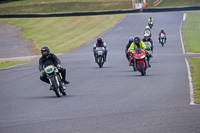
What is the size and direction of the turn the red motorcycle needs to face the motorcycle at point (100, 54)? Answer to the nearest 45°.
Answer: approximately 135° to its right

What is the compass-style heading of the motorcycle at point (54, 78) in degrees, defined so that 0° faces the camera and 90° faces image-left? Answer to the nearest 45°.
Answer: approximately 0°

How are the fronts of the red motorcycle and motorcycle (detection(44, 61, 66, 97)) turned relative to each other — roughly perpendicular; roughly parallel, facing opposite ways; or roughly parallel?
roughly parallel

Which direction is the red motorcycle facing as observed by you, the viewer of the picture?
facing the viewer

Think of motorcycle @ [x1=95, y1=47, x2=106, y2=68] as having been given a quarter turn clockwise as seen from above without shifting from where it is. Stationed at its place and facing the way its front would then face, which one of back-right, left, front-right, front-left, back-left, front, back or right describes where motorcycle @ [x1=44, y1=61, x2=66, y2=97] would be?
left

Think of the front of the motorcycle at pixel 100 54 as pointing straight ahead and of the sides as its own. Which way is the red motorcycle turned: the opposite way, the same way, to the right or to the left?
the same way

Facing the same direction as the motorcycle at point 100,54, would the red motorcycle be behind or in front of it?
in front
